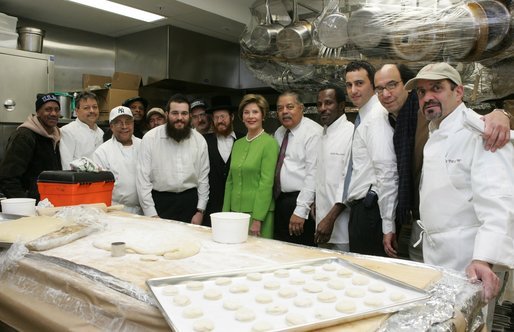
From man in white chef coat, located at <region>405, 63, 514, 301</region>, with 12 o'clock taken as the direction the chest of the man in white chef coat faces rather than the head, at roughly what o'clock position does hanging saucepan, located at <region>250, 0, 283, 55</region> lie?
The hanging saucepan is roughly at 3 o'clock from the man in white chef coat.

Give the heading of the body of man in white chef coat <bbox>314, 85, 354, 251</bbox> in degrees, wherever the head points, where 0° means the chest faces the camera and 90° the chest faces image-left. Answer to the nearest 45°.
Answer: approximately 45°

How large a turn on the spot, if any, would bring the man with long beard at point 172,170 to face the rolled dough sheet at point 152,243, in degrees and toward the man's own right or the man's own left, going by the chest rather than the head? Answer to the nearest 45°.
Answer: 0° — they already face it

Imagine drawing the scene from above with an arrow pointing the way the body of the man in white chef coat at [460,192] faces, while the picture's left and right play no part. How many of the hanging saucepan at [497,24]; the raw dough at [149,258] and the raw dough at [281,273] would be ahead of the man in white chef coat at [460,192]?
2

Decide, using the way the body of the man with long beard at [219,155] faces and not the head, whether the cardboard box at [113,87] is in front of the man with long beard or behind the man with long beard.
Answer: behind

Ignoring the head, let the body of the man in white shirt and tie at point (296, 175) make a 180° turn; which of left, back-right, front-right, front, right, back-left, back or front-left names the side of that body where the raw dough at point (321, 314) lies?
back-right

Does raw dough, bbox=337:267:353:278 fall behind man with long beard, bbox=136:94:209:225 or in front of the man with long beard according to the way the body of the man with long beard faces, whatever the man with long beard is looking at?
in front

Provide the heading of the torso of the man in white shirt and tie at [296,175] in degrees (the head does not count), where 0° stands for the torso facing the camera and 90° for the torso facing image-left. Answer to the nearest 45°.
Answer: approximately 45°

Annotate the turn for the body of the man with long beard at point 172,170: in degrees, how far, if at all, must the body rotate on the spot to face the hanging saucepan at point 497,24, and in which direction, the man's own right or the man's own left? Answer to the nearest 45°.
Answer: approximately 45° to the man's own left

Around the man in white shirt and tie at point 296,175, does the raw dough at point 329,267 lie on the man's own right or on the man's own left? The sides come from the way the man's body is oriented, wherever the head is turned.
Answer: on the man's own left

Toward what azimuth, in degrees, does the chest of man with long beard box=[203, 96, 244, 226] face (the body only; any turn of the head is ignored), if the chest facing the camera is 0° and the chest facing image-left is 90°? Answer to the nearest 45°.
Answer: approximately 0°

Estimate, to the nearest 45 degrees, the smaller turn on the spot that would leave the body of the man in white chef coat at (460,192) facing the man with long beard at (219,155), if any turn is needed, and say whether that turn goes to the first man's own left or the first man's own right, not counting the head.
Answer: approximately 90° to the first man's own right

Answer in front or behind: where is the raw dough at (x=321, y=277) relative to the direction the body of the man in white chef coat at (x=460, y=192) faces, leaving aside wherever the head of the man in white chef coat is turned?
in front

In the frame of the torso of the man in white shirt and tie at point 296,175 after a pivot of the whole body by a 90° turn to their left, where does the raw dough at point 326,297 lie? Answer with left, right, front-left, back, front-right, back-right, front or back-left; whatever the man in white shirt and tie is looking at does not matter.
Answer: front-right

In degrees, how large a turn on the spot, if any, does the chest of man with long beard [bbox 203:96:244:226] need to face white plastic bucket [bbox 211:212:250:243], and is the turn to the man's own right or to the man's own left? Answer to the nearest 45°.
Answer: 0° — they already face it
